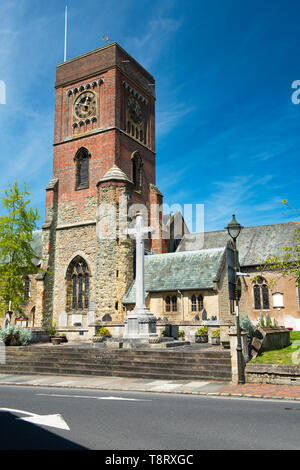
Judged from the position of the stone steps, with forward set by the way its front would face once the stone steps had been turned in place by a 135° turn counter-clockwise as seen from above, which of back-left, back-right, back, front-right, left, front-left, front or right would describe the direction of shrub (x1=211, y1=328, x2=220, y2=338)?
front

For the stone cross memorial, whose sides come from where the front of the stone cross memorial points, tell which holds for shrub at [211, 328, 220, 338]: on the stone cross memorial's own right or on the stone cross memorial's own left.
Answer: on the stone cross memorial's own left

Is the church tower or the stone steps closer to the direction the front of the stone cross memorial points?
the stone steps

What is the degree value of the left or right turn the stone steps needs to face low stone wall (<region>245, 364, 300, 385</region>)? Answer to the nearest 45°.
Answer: approximately 45° to its left

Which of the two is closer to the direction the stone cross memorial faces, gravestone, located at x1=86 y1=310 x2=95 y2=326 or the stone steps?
the stone steps

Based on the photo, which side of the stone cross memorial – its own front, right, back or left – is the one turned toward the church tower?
back

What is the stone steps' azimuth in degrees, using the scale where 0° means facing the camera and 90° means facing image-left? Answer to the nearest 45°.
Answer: approximately 0°

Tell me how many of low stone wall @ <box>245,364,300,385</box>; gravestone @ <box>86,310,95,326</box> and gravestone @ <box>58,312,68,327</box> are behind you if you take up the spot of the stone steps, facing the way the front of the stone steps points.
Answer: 2

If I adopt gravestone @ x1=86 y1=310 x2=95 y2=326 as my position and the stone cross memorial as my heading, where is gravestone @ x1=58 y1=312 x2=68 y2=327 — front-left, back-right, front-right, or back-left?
back-right

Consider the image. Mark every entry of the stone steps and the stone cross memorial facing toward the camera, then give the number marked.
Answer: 2

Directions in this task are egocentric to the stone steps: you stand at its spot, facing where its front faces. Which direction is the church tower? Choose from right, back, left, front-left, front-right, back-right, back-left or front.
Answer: back

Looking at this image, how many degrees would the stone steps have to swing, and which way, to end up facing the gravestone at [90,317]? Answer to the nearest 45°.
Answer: approximately 180°
